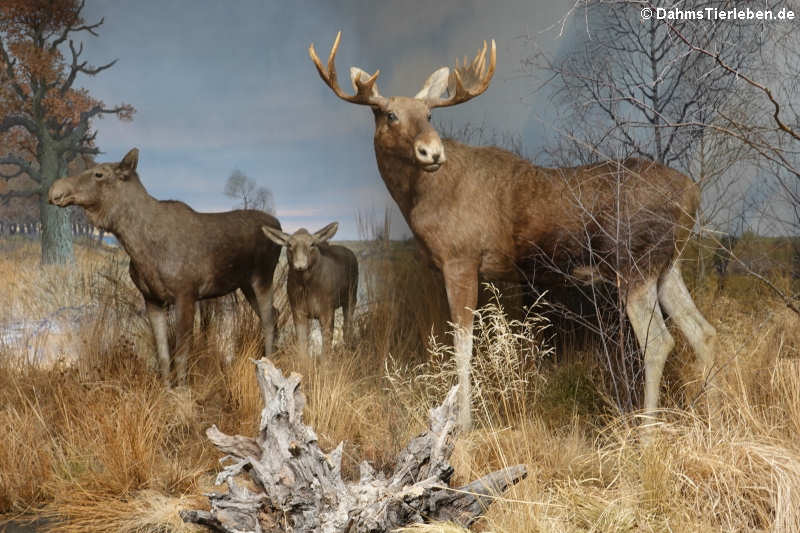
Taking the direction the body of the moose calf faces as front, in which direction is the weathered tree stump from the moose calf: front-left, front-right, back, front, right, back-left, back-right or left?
front-left

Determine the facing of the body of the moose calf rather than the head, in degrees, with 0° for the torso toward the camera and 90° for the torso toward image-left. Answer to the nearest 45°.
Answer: approximately 45°

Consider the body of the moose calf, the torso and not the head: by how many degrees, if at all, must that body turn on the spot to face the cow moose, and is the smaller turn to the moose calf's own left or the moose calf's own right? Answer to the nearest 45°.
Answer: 0° — it already faces it

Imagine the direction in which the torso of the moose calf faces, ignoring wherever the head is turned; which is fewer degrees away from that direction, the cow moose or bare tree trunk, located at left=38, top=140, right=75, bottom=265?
the cow moose

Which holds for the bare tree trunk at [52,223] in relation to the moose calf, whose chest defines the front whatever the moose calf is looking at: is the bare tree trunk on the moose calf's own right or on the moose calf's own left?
on the moose calf's own right

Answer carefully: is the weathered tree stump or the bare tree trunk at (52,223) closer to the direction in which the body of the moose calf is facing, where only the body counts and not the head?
the weathered tree stump
